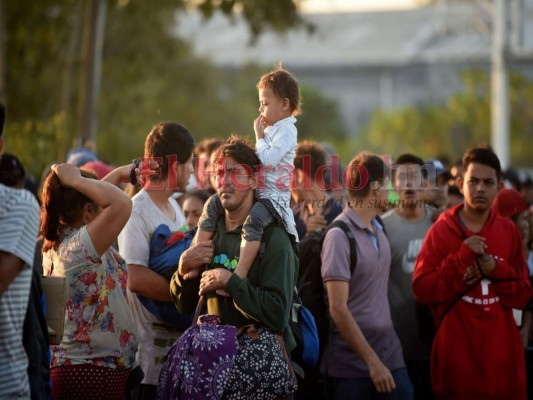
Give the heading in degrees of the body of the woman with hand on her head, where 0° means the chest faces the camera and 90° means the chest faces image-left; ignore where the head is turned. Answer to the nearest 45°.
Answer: approximately 270°

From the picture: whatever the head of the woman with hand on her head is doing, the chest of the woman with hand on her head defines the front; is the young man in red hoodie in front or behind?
in front

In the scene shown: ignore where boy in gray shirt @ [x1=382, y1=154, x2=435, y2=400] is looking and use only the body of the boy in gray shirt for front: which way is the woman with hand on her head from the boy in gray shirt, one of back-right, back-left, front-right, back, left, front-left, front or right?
front-right

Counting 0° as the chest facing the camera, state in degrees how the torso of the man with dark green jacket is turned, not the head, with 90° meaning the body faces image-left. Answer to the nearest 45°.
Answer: approximately 45°

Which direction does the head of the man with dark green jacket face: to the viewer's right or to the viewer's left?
to the viewer's left

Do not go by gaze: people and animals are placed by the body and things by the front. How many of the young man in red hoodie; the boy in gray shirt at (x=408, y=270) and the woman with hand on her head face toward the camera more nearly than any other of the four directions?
2

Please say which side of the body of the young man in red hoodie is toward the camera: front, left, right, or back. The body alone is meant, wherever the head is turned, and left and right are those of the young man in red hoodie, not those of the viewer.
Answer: front

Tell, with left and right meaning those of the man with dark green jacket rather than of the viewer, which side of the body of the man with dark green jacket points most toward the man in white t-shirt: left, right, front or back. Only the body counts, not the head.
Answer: right

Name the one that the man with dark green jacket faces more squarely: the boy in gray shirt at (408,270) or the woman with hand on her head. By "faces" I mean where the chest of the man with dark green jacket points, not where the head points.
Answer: the woman with hand on her head
